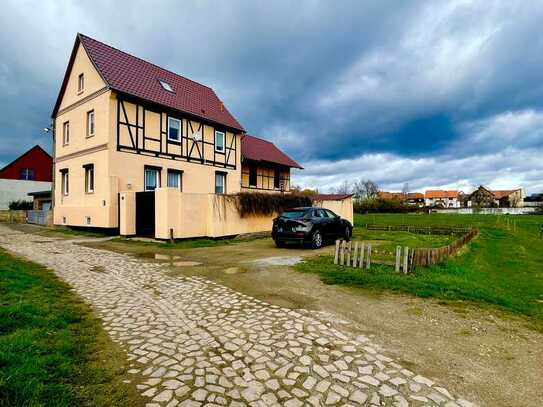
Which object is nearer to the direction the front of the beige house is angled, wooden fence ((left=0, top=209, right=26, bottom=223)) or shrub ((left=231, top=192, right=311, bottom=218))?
the shrub

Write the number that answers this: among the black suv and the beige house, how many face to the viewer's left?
0

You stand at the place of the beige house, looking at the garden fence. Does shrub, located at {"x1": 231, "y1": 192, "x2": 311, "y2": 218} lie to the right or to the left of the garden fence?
left

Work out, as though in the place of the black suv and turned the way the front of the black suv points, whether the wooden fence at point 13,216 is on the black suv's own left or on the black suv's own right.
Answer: on the black suv's own left

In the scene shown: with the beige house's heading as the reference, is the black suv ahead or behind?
ahead

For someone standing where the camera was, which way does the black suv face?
facing away from the viewer and to the right of the viewer

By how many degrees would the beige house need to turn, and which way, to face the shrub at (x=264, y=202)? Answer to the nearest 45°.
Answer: approximately 45° to its left

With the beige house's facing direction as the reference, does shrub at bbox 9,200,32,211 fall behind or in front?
behind

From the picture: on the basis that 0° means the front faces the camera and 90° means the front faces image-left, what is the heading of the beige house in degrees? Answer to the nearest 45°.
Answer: approximately 315°

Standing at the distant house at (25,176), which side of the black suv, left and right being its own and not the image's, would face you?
left
